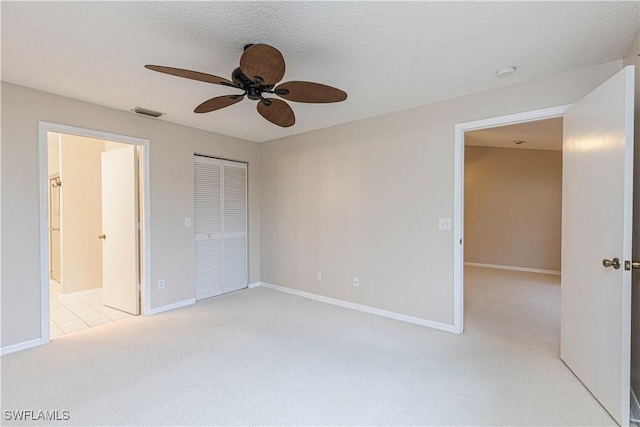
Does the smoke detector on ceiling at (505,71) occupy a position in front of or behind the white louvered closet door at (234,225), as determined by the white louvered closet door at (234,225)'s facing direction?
in front

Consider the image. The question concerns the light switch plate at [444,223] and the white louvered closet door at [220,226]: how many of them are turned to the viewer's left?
0

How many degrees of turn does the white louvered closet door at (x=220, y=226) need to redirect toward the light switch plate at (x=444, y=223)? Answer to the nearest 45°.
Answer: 0° — it already faces it

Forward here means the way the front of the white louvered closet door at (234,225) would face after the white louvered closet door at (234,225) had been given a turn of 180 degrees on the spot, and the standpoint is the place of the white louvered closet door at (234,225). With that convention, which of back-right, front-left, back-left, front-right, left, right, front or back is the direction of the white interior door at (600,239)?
back

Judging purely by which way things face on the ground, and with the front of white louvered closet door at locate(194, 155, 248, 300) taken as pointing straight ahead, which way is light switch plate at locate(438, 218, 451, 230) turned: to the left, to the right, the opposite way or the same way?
to the right

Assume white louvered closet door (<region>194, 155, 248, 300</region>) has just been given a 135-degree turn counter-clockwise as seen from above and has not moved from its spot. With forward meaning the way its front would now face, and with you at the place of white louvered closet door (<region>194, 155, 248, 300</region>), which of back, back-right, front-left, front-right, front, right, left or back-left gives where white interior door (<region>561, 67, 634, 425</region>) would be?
back-right

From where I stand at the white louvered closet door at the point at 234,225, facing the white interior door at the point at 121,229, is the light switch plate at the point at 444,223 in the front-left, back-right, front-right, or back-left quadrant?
back-left

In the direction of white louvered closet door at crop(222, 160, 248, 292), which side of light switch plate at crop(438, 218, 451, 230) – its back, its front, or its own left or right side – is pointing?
right

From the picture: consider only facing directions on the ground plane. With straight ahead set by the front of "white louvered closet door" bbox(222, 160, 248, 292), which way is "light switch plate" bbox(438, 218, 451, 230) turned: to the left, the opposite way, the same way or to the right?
to the right

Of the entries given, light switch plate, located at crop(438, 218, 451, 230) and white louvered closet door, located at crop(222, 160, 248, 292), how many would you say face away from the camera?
0

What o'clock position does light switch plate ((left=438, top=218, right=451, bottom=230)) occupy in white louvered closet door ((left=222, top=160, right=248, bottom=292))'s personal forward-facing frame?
The light switch plate is roughly at 12 o'clock from the white louvered closet door.

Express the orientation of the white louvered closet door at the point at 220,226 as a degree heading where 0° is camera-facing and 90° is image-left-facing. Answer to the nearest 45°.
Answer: approximately 315°

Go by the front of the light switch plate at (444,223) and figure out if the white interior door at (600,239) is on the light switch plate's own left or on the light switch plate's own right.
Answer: on the light switch plate's own left

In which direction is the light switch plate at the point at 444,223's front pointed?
toward the camera

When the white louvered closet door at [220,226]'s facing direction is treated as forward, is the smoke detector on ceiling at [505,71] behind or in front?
in front

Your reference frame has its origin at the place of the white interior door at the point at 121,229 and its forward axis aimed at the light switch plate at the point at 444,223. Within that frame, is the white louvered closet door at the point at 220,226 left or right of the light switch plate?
left
